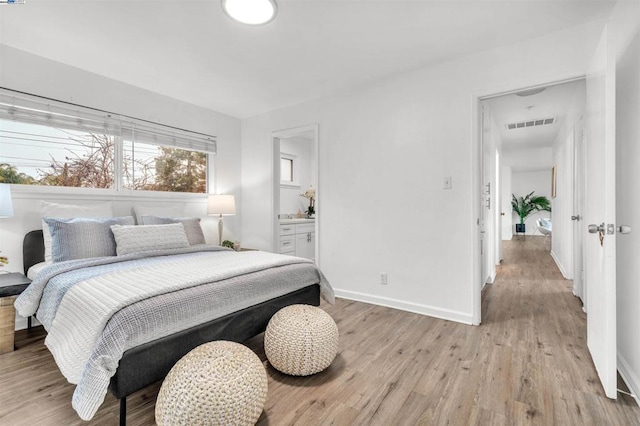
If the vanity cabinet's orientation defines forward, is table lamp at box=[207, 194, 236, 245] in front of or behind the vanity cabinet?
in front

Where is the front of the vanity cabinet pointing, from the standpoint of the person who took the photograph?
facing the viewer and to the left of the viewer

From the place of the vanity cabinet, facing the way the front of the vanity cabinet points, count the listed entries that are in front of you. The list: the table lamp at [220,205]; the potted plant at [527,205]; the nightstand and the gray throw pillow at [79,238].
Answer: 3

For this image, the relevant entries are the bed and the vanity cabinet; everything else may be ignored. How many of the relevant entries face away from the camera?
0

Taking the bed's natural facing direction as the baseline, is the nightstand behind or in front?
behind

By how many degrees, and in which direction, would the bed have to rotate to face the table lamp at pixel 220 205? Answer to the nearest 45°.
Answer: approximately 135° to its left

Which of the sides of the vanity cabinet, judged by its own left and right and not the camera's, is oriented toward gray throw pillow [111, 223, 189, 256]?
front

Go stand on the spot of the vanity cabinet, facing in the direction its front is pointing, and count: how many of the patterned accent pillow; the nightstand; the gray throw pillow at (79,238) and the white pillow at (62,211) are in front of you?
4

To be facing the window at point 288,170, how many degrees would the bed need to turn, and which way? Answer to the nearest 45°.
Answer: approximately 90° to its left

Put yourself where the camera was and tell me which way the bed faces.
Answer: facing the viewer and to the right of the viewer

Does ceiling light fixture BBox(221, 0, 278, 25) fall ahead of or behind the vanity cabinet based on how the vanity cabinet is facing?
ahead
